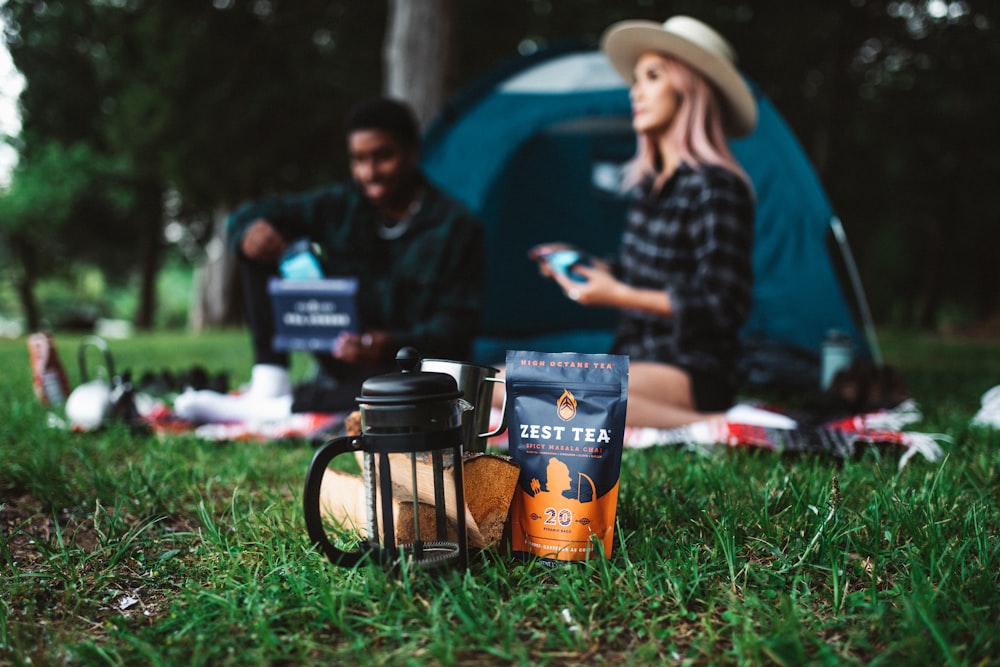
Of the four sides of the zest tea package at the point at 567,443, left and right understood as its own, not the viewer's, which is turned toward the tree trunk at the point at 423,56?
back

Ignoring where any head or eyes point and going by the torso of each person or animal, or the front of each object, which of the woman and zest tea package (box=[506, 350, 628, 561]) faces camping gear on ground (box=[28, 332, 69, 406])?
the woman

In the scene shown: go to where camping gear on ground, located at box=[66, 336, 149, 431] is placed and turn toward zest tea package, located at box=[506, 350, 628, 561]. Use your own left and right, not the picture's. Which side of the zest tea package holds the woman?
left

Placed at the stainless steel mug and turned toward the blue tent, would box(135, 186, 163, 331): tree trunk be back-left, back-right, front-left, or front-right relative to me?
front-left

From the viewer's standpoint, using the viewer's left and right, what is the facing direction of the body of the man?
facing the viewer and to the left of the viewer

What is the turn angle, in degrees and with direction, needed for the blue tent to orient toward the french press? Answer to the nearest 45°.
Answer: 0° — it already faces it

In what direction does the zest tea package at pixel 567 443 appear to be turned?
toward the camera

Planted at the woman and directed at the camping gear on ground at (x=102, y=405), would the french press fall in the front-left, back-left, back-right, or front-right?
front-left

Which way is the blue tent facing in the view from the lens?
facing the viewer

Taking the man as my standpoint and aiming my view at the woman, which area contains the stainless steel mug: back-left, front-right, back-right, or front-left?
front-right

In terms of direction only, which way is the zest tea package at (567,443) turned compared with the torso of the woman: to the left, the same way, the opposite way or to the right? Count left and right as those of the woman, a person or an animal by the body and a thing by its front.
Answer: to the left

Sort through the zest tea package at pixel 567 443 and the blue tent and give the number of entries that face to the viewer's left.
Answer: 0

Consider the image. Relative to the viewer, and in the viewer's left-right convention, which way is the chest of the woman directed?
facing to the left of the viewer
